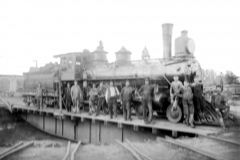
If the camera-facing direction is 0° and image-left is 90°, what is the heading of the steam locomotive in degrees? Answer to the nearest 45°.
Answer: approximately 315°

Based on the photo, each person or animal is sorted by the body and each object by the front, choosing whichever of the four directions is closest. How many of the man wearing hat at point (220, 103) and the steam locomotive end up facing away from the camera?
0

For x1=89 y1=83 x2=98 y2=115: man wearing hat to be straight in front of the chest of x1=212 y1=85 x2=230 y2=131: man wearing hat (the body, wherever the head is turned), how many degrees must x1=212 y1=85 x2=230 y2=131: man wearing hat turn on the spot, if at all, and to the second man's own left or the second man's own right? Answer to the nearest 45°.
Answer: approximately 90° to the second man's own right

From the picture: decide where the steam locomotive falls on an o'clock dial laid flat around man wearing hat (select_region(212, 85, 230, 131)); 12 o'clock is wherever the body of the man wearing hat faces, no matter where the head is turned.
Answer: The steam locomotive is roughly at 3 o'clock from the man wearing hat.

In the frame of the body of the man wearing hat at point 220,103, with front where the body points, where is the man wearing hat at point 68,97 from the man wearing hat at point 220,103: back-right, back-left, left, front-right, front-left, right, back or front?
right

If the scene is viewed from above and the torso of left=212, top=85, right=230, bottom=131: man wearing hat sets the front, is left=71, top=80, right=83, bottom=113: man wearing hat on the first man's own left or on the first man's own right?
on the first man's own right

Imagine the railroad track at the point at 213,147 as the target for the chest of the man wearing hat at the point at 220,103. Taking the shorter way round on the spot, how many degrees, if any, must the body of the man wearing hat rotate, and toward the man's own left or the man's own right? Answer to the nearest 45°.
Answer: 0° — they already face it

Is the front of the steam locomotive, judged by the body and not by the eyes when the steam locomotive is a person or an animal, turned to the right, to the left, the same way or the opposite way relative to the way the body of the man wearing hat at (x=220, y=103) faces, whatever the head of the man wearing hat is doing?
to the left

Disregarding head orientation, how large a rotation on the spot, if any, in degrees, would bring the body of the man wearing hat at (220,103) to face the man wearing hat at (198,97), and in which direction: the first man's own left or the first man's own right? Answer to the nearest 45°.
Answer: approximately 45° to the first man's own right

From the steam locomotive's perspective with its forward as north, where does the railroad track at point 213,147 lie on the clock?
The railroad track is roughly at 1 o'clock from the steam locomotive.

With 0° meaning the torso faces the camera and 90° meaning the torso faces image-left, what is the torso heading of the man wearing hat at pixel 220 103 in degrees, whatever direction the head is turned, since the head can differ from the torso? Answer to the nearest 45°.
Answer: approximately 0°
